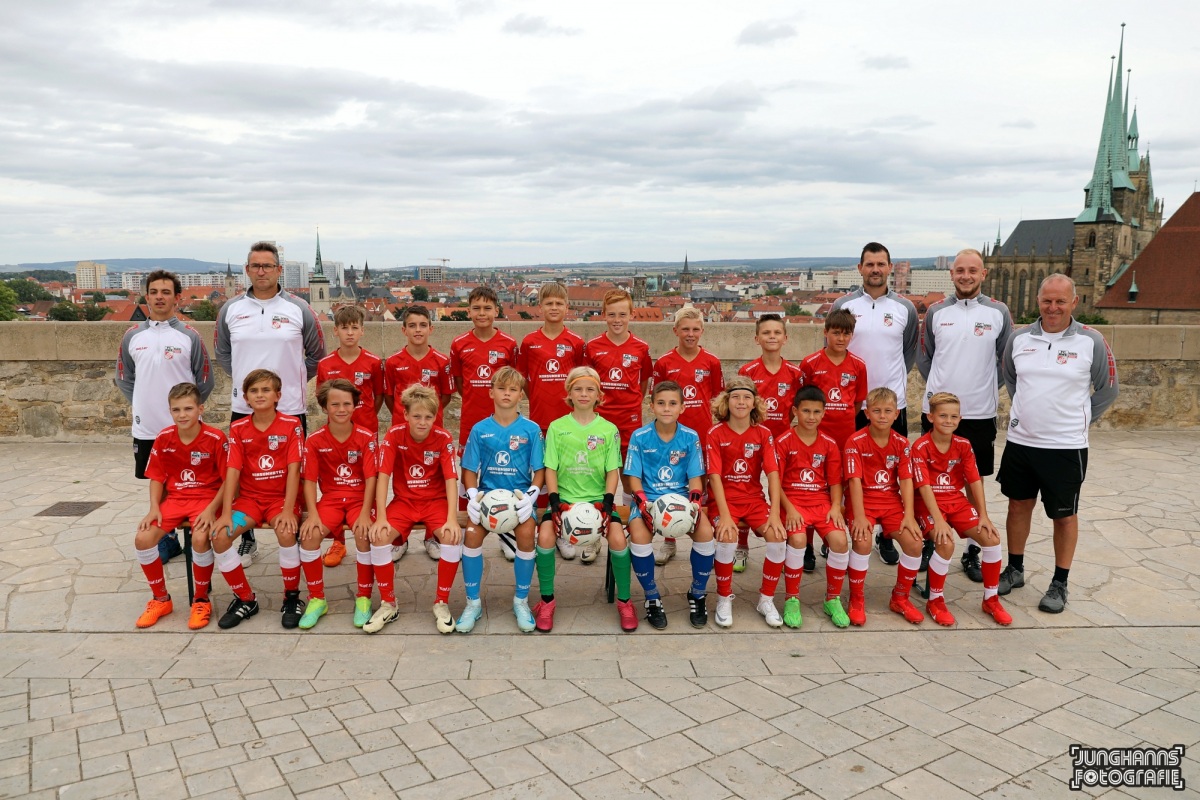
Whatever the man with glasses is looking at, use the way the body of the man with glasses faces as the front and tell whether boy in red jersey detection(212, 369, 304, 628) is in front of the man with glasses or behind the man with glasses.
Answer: in front

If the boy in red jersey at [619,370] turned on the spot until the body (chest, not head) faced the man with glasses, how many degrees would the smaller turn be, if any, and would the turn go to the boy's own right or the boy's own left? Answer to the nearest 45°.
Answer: approximately 90° to the boy's own right

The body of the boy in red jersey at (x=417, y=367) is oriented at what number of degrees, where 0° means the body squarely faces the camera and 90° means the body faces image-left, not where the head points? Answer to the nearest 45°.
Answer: approximately 0°

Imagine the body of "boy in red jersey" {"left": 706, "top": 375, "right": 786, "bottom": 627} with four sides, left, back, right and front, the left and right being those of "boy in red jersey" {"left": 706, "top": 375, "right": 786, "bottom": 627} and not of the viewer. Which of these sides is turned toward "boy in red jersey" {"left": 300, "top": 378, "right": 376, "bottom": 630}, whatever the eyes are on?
right

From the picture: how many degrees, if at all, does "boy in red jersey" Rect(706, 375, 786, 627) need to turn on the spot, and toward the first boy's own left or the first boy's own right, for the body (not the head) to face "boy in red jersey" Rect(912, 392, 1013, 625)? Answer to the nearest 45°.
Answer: approximately 90° to the first boy's own left

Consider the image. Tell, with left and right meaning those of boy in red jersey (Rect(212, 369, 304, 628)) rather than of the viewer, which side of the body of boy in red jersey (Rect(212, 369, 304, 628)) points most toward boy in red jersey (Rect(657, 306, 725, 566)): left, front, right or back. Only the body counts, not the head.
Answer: left
